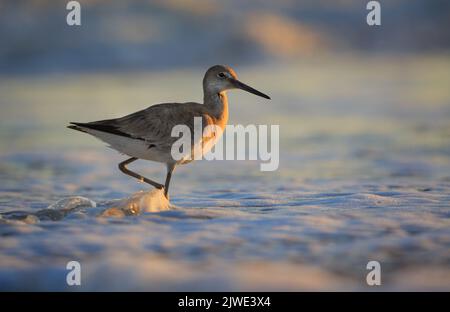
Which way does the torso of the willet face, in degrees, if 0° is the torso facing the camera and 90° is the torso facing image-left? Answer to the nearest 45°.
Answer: approximately 270°
